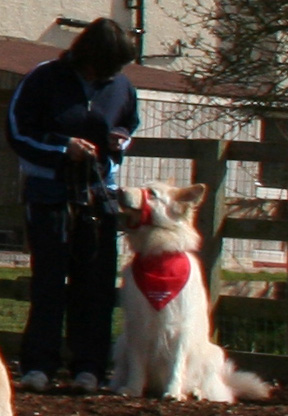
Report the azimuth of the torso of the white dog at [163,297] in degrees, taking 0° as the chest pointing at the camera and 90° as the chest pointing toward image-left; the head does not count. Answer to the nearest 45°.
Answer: approximately 45°

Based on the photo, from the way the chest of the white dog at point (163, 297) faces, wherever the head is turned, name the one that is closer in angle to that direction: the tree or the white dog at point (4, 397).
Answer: the white dog

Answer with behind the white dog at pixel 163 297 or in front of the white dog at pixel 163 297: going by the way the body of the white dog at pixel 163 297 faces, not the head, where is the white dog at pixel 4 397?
in front

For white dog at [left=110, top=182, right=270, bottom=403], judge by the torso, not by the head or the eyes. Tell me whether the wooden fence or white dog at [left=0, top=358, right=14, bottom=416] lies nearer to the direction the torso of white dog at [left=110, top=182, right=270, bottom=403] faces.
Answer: the white dog
